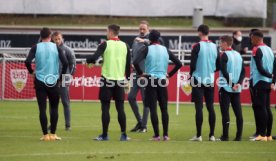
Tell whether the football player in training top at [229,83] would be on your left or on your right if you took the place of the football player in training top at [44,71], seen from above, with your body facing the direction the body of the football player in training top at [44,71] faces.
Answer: on your right

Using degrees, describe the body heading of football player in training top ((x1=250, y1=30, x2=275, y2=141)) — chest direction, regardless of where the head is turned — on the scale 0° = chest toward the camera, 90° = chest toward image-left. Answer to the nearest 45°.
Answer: approximately 135°

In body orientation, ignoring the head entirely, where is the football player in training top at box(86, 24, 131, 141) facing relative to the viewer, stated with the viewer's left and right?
facing away from the viewer and to the left of the viewer

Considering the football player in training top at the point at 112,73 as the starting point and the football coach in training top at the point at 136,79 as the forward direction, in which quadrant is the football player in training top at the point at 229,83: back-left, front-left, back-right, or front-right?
front-right

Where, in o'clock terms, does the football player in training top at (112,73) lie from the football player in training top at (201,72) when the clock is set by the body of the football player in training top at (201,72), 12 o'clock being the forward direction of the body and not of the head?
the football player in training top at (112,73) is roughly at 10 o'clock from the football player in training top at (201,72).

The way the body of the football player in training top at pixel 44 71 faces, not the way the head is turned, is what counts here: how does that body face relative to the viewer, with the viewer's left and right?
facing away from the viewer

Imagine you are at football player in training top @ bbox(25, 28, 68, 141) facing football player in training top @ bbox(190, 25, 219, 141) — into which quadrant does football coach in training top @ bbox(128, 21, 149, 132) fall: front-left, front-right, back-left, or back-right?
front-left

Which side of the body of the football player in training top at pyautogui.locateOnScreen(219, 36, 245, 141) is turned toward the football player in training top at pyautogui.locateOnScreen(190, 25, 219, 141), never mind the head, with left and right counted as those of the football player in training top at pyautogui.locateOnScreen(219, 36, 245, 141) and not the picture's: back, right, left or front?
left

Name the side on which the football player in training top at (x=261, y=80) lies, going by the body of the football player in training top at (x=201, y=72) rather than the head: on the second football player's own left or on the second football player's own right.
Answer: on the second football player's own right

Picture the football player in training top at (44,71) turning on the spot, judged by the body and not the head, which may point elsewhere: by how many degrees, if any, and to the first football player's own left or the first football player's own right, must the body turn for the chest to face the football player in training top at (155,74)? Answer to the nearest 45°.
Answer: approximately 90° to the first football player's own right
